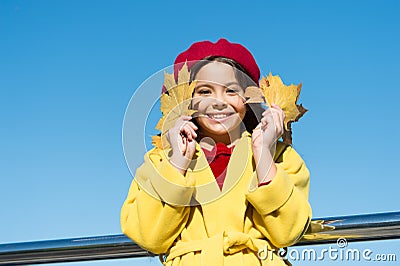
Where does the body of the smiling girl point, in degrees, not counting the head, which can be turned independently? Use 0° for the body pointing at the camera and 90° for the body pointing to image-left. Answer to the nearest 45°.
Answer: approximately 0°
